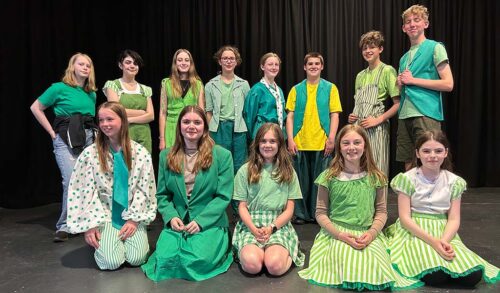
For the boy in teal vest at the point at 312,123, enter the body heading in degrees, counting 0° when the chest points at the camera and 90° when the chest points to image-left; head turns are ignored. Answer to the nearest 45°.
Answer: approximately 0°

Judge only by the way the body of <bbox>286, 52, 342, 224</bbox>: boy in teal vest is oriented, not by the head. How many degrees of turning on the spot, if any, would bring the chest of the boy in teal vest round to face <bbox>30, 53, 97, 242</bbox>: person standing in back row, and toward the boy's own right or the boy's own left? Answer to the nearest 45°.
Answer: approximately 90° to the boy's own right

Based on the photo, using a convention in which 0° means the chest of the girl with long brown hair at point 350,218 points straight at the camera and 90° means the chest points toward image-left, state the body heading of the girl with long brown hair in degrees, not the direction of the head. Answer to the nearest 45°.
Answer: approximately 0°

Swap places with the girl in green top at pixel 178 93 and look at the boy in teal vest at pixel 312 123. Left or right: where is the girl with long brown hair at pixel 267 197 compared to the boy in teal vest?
right
